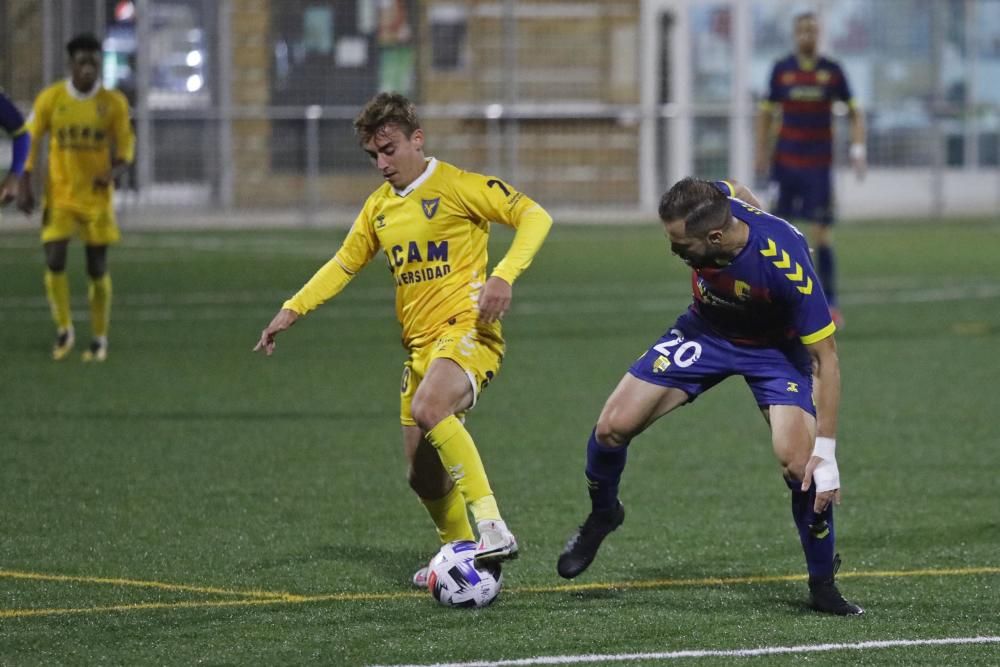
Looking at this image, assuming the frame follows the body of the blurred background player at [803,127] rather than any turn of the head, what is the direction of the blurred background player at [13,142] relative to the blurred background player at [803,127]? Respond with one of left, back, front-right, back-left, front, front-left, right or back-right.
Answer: front-right

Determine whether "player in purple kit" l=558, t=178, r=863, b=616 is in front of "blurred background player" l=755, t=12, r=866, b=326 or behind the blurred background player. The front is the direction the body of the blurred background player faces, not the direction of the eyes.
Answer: in front

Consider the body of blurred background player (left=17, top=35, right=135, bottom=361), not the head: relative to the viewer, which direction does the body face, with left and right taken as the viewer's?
facing the viewer

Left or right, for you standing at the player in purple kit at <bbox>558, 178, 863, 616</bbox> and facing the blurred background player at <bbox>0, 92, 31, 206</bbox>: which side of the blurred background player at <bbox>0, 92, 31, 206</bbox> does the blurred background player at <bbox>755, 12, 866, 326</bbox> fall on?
right

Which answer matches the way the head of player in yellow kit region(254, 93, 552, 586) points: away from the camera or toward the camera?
toward the camera

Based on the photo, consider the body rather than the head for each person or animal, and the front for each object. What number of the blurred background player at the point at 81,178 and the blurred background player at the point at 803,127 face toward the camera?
2

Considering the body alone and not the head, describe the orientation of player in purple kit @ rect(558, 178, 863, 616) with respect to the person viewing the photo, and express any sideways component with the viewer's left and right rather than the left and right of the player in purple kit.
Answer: facing the viewer and to the left of the viewer

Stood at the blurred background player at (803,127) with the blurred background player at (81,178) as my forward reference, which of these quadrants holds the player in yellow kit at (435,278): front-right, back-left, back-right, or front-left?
front-left

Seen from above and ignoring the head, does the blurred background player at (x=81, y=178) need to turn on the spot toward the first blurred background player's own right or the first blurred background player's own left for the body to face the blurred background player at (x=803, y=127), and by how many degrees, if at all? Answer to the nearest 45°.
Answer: approximately 90° to the first blurred background player's own left

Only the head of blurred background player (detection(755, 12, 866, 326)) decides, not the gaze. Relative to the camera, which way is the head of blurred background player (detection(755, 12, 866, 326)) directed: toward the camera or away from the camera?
toward the camera

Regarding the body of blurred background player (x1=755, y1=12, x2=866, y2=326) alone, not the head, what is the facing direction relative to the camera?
toward the camera

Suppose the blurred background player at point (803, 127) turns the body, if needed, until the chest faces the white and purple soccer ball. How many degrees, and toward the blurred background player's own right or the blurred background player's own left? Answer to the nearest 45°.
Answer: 0° — they already face it

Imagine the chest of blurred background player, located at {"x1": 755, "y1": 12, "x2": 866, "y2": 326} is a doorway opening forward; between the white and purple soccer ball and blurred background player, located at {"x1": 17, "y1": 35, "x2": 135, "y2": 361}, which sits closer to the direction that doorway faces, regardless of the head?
the white and purple soccer ball

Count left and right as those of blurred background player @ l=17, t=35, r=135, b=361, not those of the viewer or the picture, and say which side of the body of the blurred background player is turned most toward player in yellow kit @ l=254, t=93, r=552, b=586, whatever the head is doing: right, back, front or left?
front
